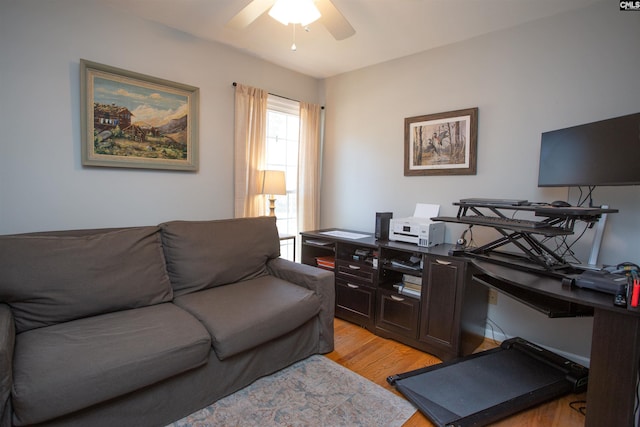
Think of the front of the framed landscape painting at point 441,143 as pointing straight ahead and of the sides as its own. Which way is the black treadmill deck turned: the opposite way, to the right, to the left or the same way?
the opposite way

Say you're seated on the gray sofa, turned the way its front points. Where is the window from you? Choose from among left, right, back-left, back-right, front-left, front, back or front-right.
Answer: left

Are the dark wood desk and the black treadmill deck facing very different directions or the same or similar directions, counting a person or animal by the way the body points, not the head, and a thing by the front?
very different directions

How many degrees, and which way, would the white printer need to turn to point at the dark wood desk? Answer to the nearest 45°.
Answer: approximately 90° to its left

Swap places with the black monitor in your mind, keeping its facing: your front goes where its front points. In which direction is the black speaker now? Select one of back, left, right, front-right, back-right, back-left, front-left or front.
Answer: front-right

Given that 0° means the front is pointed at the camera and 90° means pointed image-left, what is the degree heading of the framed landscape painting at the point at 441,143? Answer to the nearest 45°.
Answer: approximately 45°

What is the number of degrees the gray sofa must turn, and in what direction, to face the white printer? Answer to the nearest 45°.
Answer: approximately 45° to its left

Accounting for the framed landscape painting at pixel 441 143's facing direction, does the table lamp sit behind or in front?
in front
